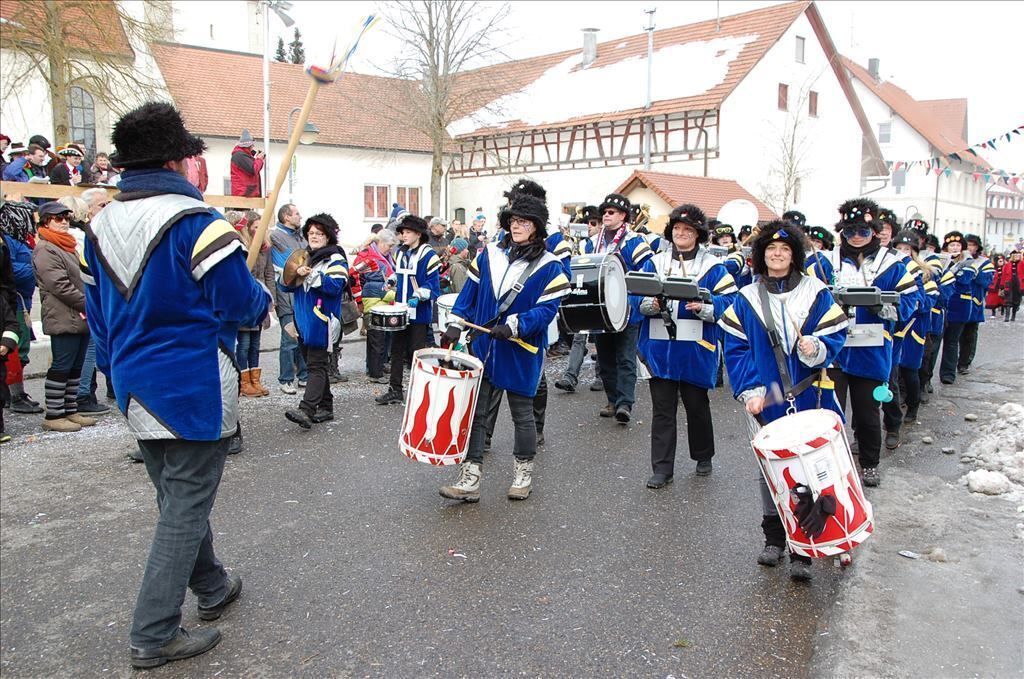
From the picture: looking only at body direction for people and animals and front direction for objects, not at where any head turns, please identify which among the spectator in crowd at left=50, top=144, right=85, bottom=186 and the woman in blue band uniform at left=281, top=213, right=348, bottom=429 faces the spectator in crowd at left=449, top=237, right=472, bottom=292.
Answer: the spectator in crowd at left=50, top=144, right=85, bottom=186

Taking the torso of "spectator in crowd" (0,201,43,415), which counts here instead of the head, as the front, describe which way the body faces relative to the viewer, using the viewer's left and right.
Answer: facing to the right of the viewer

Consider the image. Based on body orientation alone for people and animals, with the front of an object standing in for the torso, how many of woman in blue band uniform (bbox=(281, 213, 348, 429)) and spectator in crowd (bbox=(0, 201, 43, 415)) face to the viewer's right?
1

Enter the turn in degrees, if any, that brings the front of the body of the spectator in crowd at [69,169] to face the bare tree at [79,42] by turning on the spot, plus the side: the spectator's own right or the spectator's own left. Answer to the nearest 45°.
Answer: approximately 135° to the spectator's own left

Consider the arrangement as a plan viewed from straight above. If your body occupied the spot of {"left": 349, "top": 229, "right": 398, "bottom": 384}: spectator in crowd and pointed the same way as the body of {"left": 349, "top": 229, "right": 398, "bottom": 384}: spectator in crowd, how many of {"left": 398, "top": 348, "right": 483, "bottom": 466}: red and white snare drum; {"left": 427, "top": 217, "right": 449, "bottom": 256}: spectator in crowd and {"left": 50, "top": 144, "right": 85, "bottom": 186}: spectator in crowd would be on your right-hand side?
1

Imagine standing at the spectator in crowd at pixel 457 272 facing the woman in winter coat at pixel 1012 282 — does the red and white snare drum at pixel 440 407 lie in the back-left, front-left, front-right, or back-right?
back-right

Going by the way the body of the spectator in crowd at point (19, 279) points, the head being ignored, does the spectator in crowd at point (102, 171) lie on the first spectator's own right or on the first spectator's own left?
on the first spectator's own left

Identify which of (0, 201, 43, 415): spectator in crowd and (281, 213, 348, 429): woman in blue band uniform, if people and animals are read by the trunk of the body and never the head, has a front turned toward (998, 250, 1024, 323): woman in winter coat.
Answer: the spectator in crowd

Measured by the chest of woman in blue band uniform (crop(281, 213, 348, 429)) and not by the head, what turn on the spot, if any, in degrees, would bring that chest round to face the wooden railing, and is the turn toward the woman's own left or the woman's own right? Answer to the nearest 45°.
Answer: approximately 90° to the woman's own right

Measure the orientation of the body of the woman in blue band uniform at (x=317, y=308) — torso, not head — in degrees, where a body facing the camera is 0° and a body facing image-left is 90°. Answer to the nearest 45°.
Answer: approximately 45°

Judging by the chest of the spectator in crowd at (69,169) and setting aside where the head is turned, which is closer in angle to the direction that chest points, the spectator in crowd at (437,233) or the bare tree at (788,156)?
the spectator in crowd

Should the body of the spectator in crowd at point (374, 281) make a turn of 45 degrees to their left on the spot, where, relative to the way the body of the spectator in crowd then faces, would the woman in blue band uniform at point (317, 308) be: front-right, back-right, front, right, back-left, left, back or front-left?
back-right

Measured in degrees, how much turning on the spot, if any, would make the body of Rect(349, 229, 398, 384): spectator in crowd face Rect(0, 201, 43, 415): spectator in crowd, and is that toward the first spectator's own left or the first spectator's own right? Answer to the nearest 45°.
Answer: approximately 135° to the first spectator's own right
